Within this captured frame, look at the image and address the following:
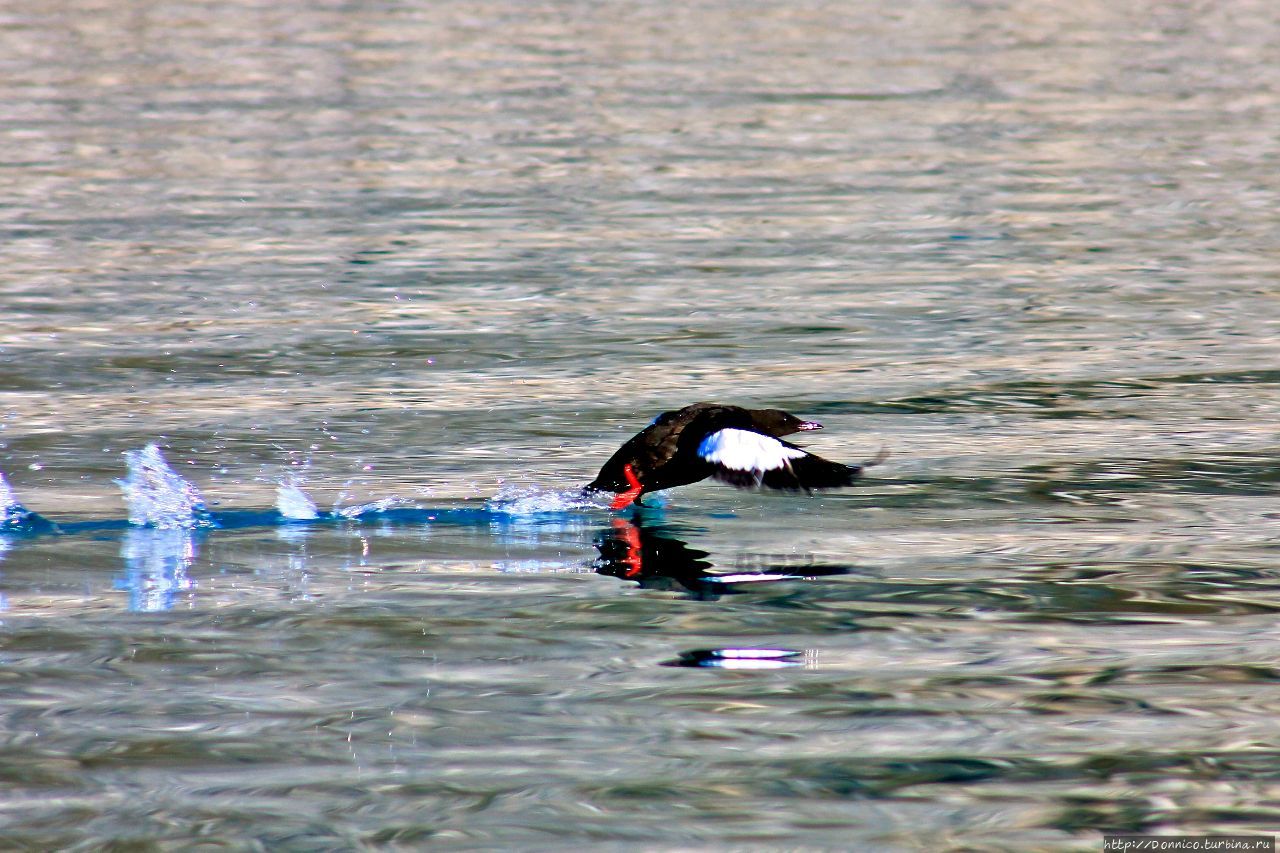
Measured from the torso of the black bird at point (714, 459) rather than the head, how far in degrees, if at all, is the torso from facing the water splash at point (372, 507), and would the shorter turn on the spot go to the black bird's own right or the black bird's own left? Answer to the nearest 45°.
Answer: approximately 180°

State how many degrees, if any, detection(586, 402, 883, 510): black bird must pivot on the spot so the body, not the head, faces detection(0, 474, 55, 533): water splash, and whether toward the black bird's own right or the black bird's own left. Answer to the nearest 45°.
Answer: approximately 180°

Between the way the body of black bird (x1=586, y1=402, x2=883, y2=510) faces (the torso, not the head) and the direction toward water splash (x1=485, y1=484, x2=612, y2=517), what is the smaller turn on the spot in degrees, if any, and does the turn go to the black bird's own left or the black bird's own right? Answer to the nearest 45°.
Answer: approximately 135° to the black bird's own left

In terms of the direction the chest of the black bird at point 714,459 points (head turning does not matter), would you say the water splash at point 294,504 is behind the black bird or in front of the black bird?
behind

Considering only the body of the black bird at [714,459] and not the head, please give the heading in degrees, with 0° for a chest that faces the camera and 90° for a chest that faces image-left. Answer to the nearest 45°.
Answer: approximately 270°

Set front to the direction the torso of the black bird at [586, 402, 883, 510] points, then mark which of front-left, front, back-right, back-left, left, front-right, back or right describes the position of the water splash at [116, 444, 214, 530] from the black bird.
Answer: back
